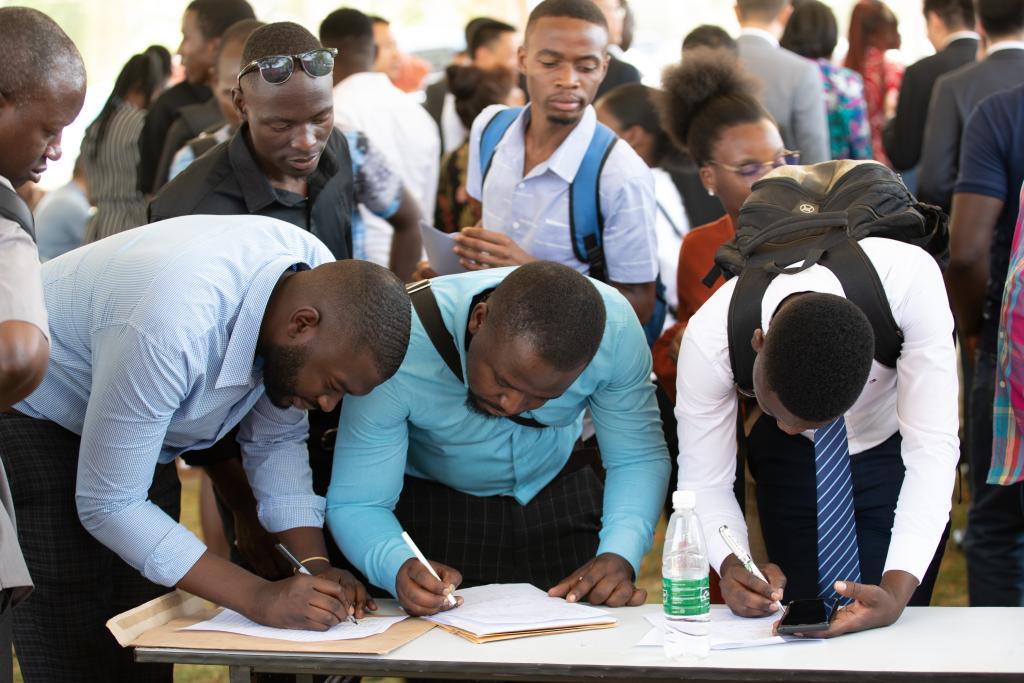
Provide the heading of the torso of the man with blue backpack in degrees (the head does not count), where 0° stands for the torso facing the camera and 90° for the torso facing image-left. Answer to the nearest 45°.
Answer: approximately 45°

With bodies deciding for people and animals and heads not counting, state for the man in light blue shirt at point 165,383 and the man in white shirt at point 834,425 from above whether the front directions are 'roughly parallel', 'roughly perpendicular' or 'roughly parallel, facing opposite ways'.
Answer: roughly perpendicular

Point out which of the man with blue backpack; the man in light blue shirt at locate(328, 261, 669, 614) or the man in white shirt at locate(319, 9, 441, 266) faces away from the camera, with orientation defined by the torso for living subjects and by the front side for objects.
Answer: the man in white shirt

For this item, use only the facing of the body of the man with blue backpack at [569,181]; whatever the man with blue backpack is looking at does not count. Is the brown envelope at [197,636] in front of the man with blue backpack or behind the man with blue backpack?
in front

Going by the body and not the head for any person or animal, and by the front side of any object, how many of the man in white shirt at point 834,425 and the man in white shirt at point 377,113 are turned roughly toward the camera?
1

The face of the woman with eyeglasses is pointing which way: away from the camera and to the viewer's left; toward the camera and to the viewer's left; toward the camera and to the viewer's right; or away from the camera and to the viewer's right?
toward the camera and to the viewer's right

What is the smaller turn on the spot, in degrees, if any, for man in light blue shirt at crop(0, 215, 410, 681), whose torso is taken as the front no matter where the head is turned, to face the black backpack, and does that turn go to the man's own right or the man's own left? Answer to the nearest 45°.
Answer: approximately 45° to the man's own left

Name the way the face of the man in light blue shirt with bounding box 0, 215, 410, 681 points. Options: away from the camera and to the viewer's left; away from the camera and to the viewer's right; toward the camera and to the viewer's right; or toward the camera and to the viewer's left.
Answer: toward the camera and to the viewer's right

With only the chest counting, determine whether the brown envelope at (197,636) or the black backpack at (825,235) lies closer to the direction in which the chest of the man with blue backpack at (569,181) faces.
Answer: the brown envelope

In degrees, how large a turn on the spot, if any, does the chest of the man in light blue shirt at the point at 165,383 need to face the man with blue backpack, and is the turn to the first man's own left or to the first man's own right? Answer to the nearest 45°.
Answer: approximately 90° to the first man's own left

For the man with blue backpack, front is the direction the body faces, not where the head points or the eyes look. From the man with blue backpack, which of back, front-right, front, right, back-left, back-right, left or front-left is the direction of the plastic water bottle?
front-left

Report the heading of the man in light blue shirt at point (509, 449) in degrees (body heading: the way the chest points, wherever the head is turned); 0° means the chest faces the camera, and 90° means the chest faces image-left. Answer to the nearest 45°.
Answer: approximately 0°
